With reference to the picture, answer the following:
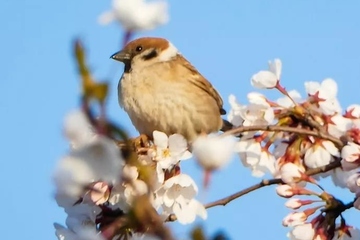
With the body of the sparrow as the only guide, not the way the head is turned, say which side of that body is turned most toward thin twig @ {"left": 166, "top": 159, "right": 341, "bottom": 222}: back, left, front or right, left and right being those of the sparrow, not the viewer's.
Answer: left

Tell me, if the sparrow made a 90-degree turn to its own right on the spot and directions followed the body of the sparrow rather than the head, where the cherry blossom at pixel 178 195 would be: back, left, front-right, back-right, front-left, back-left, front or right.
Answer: back

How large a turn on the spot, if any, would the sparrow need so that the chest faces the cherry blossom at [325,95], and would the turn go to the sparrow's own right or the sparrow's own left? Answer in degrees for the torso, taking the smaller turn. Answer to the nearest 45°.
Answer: approximately 90° to the sparrow's own left

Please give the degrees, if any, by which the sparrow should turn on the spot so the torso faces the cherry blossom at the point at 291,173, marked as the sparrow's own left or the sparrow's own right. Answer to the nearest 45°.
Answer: approximately 90° to the sparrow's own left

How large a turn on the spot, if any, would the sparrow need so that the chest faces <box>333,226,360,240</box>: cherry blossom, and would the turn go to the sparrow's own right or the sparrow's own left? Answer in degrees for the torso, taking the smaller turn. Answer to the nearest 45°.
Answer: approximately 90° to the sparrow's own left

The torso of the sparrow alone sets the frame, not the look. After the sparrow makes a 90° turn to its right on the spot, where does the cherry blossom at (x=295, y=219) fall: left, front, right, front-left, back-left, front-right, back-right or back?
back

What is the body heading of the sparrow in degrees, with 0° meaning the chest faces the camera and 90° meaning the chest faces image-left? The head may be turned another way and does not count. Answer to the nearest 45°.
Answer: approximately 90°

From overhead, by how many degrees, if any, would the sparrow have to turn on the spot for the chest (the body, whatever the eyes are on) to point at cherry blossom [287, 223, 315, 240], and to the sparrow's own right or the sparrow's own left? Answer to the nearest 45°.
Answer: approximately 90° to the sparrow's own left
